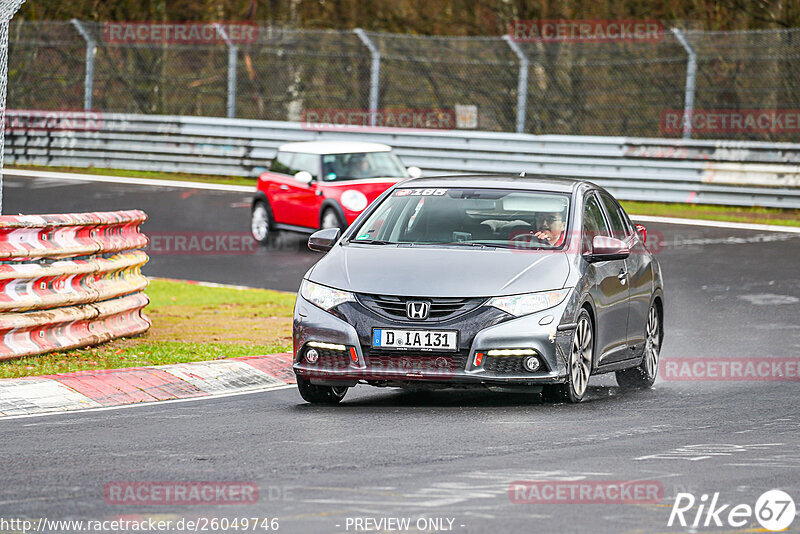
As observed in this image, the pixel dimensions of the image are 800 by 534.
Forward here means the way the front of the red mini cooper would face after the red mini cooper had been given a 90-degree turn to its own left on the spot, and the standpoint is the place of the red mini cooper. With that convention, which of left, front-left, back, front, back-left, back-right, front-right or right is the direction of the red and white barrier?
back-right

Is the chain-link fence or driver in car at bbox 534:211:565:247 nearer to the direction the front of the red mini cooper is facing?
the driver in car

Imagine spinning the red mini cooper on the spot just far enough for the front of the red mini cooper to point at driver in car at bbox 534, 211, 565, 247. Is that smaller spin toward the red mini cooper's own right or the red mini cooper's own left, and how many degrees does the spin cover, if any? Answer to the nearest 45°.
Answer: approximately 45° to the red mini cooper's own right

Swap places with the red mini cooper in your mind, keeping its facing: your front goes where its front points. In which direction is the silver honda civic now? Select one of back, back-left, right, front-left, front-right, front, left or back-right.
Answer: front-right

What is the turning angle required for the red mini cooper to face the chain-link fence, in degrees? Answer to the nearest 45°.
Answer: approximately 135° to its left
